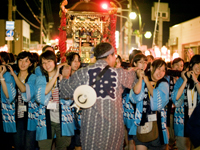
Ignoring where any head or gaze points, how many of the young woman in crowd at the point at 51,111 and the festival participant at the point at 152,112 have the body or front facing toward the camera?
2

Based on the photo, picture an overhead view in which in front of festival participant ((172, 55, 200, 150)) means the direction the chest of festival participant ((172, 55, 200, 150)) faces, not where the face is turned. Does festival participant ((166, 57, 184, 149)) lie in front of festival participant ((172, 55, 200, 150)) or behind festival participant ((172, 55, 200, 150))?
behind

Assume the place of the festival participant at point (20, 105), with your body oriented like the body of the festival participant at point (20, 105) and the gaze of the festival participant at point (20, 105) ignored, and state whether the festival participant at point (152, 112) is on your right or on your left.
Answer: on your left

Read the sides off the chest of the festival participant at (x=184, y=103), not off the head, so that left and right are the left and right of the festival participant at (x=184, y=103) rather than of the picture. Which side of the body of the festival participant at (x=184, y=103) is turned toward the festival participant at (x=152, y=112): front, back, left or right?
right

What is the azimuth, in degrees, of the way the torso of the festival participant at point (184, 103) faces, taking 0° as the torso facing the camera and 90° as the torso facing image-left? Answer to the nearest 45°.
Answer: approximately 315°

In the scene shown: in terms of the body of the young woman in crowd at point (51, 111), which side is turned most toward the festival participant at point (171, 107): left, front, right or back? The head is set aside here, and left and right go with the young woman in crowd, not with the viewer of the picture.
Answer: left

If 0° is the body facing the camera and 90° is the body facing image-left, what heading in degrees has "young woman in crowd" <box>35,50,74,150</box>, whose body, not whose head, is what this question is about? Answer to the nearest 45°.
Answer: approximately 0°

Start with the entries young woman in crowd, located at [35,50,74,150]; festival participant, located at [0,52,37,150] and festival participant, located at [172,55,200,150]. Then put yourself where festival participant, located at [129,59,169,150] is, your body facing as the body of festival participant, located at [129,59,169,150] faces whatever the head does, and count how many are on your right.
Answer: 2

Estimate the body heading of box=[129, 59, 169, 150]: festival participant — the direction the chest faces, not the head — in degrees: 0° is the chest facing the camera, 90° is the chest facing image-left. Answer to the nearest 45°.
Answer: approximately 0°
